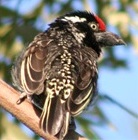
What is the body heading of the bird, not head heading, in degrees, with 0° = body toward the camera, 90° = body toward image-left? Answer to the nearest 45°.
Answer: approximately 180°
